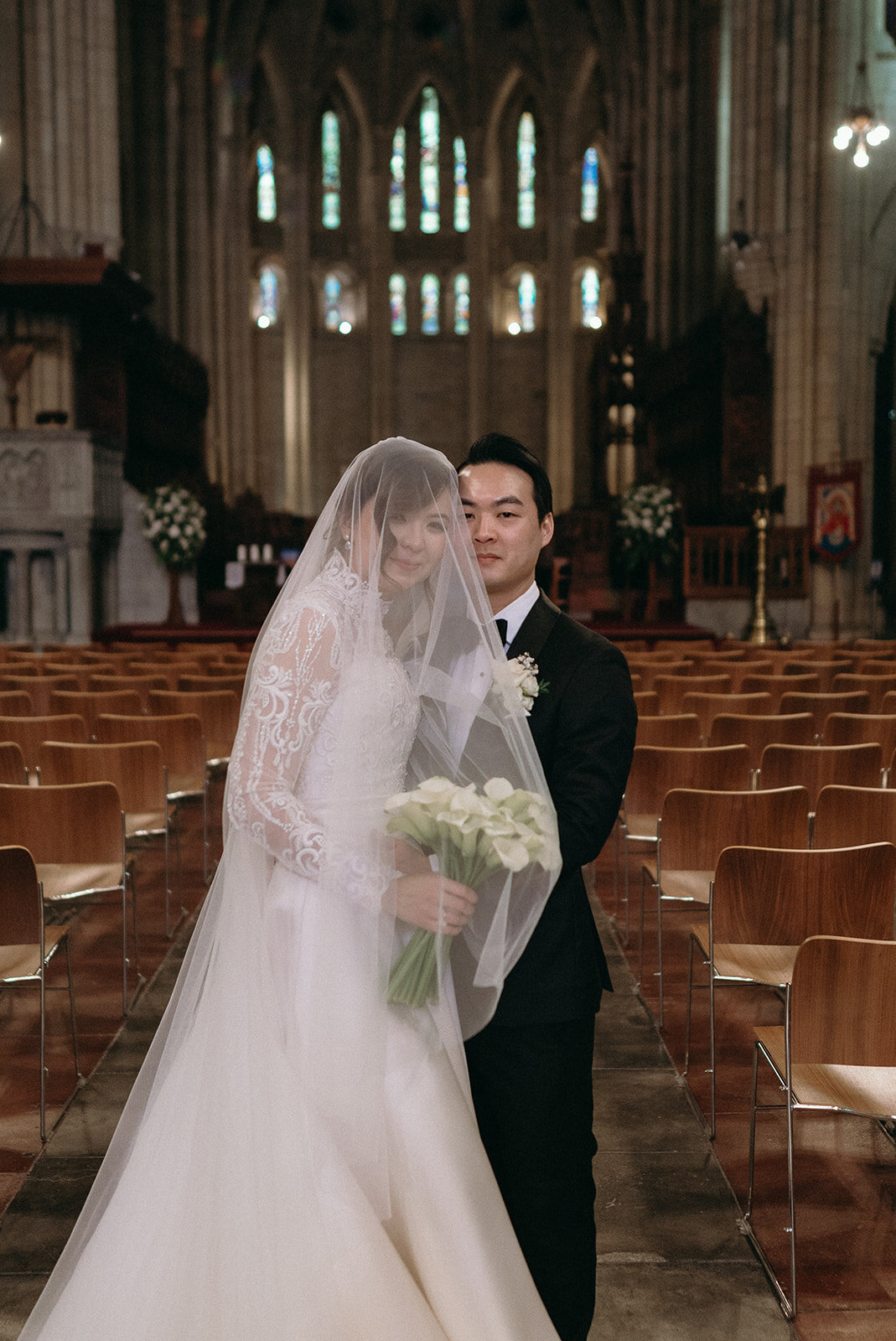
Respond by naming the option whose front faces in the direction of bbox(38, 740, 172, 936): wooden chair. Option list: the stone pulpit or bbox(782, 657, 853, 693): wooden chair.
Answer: the stone pulpit

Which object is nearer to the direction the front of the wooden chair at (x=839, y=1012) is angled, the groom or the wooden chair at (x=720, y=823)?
the wooden chair

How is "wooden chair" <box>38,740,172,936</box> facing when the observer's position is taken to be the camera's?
facing away from the viewer

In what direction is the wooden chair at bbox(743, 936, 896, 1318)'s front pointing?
away from the camera

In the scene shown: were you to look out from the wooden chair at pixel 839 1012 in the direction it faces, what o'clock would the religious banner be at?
The religious banner is roughly at 12 o'clock from the wooden chair.

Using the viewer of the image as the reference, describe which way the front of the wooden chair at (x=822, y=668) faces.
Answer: facing away from the viewer

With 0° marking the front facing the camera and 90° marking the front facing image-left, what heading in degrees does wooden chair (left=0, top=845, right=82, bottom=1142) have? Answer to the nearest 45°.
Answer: approximately 180°

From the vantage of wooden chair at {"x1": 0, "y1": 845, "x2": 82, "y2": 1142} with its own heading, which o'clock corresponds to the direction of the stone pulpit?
The stone pulpit is roughly at 12 o'clock from the wooden chair.

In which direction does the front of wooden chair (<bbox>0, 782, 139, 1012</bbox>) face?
away from the camera

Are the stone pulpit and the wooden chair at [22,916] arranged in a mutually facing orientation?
yes

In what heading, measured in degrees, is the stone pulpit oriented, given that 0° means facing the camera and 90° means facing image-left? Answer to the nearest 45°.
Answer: approximately 0°
